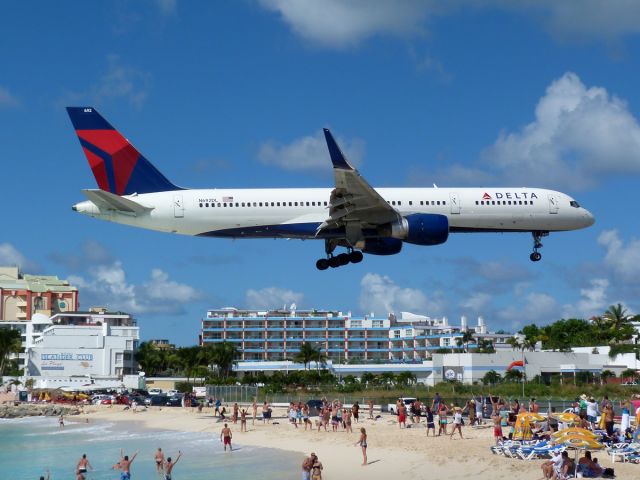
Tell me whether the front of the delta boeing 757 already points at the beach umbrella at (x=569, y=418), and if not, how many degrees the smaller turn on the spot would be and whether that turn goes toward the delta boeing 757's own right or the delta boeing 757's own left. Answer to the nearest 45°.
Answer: approximately 45° to the delta boeing 757's own right

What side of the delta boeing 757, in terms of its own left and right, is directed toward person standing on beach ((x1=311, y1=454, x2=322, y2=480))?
right

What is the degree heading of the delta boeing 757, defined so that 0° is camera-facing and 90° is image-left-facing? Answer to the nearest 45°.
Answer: approximately 270°

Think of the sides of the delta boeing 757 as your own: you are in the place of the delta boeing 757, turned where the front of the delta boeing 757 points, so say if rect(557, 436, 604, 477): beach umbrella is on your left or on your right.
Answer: on your right

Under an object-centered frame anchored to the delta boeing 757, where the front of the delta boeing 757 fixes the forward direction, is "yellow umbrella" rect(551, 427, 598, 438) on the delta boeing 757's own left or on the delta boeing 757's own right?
on the delta boeing 757's own right
